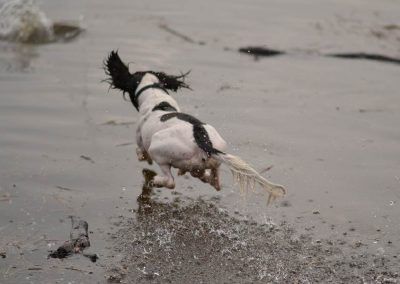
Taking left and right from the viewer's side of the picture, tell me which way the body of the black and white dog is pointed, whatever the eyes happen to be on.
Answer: facing away from the viewer and to the left of the viewer
